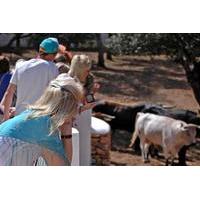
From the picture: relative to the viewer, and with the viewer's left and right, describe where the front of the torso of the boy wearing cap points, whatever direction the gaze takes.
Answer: facing away from the viewer and to the right of the viewer

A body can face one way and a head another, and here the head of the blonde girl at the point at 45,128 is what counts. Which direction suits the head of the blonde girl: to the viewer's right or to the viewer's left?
to the viewer's right

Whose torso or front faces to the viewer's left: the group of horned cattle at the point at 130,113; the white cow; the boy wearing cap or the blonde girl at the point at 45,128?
the group of horned cattle

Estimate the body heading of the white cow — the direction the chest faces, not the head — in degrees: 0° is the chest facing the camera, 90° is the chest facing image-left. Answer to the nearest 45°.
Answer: approximately 315°

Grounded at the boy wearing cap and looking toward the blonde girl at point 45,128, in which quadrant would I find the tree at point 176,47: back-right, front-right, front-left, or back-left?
back-left

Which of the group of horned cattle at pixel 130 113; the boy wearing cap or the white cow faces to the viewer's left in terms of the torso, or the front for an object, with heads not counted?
the group of horned cattle

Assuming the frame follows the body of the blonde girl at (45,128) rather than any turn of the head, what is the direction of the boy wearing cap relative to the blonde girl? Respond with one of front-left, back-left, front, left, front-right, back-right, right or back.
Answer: front-left

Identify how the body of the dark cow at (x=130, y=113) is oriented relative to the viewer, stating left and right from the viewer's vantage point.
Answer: facing to the left of the viewer
